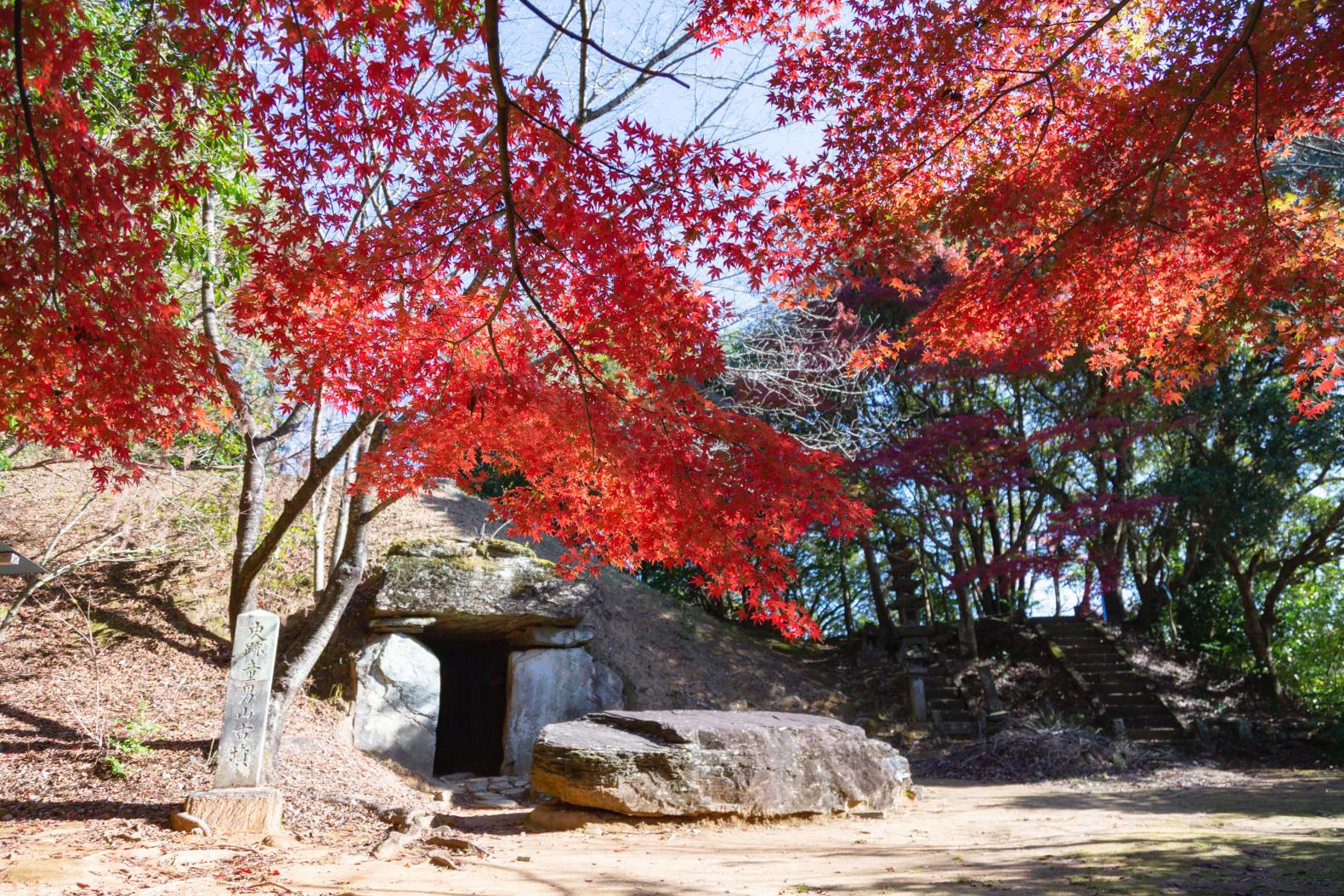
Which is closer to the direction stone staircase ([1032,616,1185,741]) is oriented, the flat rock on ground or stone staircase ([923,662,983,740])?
the flat rock on ground

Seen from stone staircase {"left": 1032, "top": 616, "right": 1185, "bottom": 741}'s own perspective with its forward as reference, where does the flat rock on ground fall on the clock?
The flat rock on ground is roughly at 2 o'clock from the stone staircase.

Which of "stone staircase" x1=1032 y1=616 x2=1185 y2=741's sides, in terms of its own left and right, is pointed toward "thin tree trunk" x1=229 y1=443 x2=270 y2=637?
right

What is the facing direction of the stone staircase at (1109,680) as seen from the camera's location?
facing the viewer and to the right of the viewer

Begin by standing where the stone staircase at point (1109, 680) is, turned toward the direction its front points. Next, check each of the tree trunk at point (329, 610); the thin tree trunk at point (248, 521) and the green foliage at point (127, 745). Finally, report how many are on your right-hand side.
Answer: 3

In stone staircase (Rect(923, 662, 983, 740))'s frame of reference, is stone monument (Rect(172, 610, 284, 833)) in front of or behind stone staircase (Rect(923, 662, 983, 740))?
in front

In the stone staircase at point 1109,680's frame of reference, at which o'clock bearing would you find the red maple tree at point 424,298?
The red maple tree is roughly at 2 o'clock from the stone staircase.

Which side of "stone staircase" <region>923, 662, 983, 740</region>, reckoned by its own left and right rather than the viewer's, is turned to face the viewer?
front

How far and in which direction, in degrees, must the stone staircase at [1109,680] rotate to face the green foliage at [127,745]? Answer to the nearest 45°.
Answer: approximately 90° to its right

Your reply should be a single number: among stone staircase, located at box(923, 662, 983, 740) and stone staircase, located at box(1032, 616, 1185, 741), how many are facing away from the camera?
0
